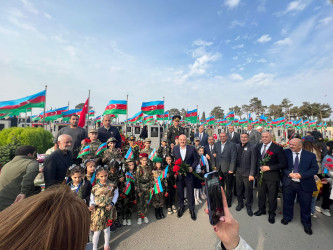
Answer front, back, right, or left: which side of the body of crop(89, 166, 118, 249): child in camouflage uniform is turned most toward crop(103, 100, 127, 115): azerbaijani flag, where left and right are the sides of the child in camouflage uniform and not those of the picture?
back

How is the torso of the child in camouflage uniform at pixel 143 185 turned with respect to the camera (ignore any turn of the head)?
toward the camera

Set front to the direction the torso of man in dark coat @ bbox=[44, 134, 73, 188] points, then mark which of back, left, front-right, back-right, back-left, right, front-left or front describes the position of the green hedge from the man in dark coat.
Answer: back-left

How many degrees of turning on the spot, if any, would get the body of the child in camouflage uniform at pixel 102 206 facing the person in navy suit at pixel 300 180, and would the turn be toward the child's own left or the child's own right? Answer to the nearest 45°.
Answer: approximately 90° to the child's own left

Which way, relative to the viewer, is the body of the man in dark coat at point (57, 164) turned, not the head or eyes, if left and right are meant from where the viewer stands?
facing the viewer and to the right of the viewer

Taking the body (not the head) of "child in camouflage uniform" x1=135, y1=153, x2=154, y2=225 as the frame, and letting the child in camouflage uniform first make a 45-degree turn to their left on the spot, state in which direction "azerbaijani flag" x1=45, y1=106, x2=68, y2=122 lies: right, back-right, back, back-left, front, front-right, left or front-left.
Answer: back

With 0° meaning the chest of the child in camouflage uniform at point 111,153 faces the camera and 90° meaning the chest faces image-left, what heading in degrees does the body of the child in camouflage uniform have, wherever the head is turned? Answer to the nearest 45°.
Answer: approximately 0°

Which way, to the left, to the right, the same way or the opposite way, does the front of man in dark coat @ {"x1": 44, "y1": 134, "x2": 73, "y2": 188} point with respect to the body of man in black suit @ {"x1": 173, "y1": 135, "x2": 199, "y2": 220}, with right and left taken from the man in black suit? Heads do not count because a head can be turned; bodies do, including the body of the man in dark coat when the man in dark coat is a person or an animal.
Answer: to the left

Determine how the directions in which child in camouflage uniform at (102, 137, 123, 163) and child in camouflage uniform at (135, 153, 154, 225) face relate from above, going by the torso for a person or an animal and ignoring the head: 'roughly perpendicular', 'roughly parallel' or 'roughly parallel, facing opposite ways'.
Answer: roughly parallel

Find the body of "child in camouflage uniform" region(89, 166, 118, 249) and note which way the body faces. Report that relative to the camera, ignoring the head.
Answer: toward the camera

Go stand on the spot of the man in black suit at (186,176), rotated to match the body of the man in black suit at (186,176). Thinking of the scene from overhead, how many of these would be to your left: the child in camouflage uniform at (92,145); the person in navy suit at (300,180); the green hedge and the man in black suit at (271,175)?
2

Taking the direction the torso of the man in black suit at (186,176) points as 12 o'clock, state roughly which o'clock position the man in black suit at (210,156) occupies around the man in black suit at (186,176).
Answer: the man in black suit at (210,156) is roughly at 7 o'clock from the man in black suit at (186,176).
